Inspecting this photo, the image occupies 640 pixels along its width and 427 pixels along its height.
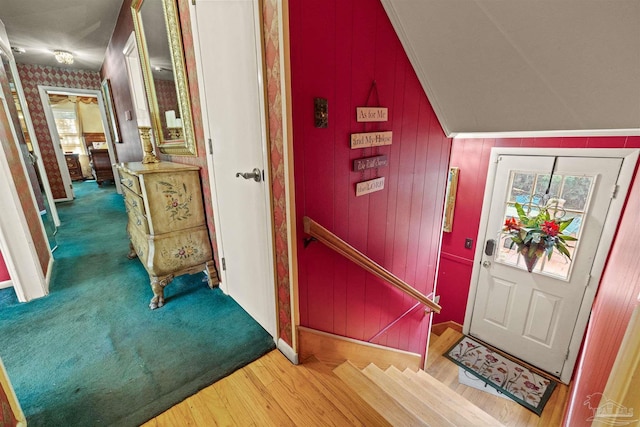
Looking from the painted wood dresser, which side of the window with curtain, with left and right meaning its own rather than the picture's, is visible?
front

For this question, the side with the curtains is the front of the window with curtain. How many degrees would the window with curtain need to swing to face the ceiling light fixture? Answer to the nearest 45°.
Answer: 0° — it already faces it

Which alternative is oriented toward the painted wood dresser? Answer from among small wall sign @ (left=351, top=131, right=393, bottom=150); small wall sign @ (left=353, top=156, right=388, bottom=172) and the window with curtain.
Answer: the window with curtain

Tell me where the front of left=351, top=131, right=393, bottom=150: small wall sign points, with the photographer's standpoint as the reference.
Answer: facing the viewer and to the right of the viewer

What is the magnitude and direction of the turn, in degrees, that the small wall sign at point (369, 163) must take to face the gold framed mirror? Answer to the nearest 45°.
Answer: approximately 135° to its right

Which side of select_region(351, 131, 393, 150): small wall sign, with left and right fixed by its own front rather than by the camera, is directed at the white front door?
left

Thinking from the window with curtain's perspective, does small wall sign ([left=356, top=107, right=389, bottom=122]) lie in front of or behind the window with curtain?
in front

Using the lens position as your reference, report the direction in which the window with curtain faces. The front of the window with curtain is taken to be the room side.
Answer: facing the viewer

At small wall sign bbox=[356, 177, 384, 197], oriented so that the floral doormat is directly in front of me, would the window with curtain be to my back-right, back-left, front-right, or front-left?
back-left

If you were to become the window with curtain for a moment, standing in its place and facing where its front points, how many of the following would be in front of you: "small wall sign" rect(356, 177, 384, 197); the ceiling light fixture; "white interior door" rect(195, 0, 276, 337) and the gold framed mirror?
4

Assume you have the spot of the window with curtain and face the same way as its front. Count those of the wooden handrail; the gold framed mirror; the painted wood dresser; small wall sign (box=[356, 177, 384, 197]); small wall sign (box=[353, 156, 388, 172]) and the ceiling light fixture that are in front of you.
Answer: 6
